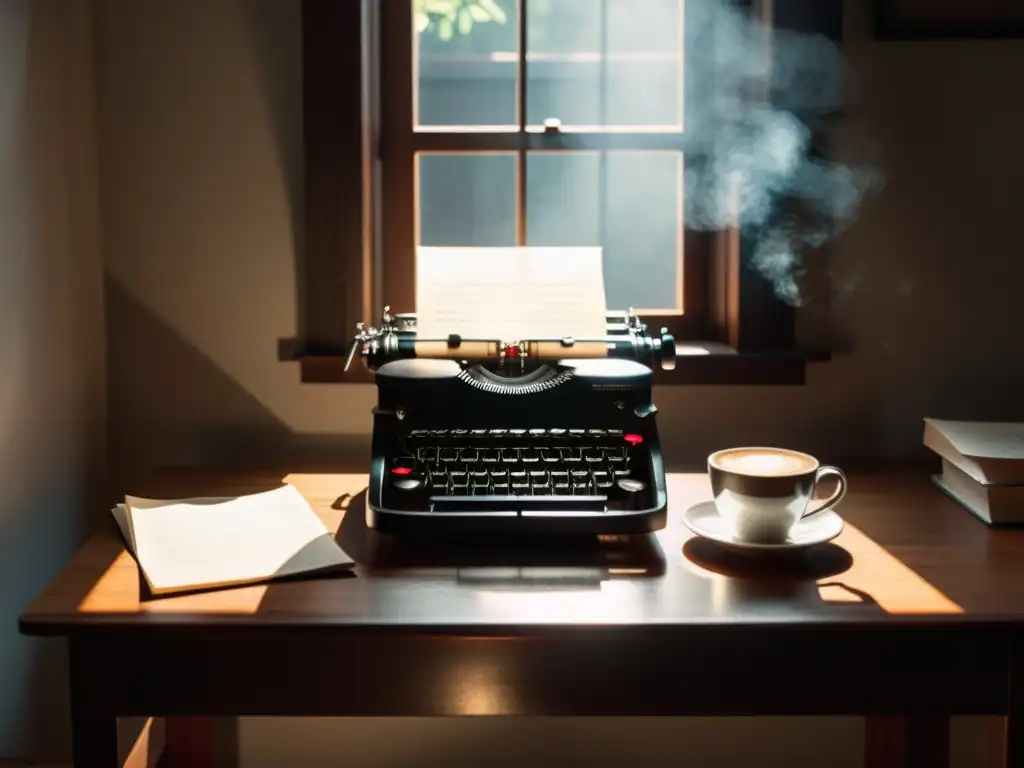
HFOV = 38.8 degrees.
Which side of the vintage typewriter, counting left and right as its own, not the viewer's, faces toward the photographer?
front

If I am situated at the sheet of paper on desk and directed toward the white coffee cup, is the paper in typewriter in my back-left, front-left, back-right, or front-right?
front-left

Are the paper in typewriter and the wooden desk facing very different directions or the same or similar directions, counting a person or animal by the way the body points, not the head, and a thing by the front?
same or similar directions

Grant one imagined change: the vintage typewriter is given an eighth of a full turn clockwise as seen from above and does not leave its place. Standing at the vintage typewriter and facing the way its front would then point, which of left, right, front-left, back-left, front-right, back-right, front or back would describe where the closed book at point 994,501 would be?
back-left

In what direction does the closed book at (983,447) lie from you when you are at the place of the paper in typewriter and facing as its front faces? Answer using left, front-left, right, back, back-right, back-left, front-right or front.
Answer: left

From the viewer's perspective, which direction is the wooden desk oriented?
toward the camera

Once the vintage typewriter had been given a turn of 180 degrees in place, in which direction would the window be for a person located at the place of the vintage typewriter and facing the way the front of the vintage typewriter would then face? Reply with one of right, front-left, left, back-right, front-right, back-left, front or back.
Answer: front

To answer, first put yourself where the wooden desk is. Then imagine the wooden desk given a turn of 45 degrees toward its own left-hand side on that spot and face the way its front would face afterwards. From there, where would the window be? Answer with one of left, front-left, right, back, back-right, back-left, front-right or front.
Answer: back-left
